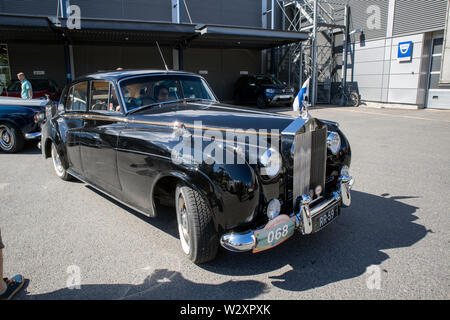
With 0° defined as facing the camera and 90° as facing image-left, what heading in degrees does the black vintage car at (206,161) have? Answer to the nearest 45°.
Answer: approximately 315°

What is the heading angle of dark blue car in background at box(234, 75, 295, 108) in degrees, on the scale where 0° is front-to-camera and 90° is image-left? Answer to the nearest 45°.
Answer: approximately 315°

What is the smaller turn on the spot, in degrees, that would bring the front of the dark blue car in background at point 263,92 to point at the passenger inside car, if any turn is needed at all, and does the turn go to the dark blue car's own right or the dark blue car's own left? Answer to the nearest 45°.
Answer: approximately 45° to the dark blue car's own right

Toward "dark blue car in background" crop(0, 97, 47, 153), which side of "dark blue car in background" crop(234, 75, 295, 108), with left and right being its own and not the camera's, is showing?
right

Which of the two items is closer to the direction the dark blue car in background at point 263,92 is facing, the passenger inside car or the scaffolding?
the passenger inside car

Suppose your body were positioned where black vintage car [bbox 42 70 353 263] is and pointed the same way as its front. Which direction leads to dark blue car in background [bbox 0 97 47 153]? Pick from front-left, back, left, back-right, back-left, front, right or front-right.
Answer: back

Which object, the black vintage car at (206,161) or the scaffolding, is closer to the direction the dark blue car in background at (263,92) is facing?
the black vintage car

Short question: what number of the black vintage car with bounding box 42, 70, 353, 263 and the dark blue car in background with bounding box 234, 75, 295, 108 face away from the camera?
0

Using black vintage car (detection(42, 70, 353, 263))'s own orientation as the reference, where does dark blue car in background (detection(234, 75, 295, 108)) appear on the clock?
The dark blue car in background is roughly at 8 o'clock from the black vintage car.
